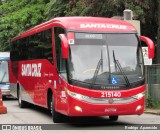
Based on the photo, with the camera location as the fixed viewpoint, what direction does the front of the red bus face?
facing the viewer and to the right of the viewer
